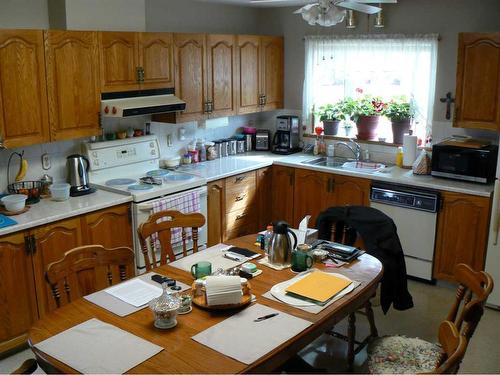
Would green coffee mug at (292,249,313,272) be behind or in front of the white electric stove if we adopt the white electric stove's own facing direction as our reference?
in front

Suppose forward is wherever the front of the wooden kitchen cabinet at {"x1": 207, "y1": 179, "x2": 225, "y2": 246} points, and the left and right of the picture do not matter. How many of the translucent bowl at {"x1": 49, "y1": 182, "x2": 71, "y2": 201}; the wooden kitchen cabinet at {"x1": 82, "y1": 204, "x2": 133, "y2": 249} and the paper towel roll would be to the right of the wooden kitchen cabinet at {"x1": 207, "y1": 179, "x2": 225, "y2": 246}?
2

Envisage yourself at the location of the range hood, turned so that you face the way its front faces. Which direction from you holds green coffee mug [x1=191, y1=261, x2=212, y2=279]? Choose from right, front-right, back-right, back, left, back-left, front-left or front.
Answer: front-right

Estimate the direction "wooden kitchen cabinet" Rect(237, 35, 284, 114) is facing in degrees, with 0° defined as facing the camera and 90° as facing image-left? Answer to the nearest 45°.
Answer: approximately 315°

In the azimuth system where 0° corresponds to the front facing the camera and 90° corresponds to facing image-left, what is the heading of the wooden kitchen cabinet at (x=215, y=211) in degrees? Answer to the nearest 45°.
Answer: approximately 315°

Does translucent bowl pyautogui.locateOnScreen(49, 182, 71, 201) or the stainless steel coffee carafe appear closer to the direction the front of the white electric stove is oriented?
the stainless steel coffee carafe

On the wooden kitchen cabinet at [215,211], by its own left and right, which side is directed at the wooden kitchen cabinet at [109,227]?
right

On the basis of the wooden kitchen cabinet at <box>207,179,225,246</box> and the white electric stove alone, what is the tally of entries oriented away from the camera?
0

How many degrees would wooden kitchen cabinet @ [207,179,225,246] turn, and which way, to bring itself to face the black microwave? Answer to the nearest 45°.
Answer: approximately 45° to its left

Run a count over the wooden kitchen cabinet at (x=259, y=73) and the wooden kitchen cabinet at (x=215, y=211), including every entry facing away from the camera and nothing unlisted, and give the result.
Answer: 0
